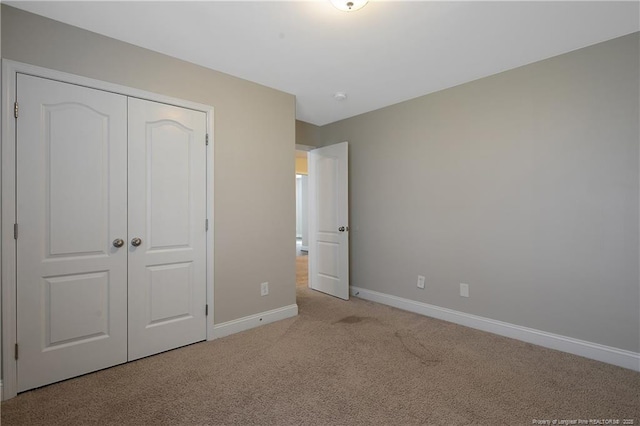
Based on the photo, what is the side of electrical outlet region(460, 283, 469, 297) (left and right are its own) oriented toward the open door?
right

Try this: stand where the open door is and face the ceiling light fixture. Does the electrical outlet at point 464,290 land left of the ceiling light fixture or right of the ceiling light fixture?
left

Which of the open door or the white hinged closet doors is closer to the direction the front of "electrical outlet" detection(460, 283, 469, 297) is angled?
the white hinged closet doors

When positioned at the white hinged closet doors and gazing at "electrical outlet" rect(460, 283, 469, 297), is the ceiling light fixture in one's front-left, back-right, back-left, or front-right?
front-right
